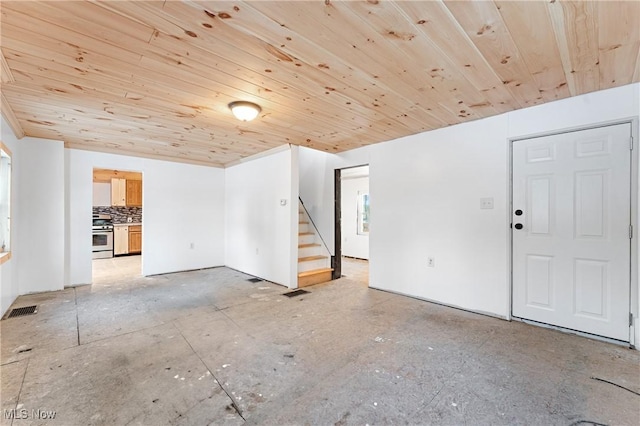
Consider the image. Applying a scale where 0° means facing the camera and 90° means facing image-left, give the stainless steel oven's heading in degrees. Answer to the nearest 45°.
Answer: approximately 0°

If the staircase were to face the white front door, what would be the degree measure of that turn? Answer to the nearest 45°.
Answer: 0° — it already faces it

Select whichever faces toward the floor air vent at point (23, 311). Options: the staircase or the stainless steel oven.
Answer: the stainless steel oven

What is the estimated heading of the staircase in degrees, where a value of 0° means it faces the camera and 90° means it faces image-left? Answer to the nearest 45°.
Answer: approximately 315°

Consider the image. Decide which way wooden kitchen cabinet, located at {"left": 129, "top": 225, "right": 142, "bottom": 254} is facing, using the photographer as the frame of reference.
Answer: facing the viewer

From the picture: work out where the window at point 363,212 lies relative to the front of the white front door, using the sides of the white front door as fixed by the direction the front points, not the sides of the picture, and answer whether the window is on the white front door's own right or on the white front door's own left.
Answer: on the white front door's own right

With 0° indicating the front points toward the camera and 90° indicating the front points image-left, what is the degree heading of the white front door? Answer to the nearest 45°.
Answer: approximately 45°

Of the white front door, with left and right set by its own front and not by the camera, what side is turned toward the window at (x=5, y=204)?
front

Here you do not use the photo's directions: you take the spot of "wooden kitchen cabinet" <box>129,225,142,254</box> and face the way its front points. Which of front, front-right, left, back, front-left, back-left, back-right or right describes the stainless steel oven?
right

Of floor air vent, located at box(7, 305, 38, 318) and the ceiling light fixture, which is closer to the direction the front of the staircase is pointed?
the ceiling light fixture

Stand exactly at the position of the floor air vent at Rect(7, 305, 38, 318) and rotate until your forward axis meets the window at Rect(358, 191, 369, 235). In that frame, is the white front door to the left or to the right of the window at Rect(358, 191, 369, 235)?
right

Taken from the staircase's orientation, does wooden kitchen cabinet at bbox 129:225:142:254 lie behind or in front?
behind

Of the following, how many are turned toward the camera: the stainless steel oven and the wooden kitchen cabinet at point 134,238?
2
